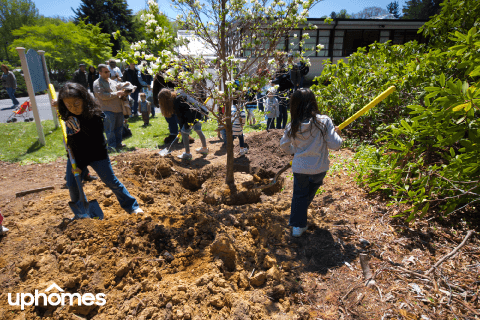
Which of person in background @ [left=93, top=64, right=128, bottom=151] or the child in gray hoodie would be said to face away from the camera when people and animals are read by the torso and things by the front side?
the child in gray hoodie

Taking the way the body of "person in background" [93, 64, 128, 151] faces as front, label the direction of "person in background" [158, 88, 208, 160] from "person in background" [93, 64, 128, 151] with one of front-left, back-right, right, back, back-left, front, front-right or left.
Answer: front

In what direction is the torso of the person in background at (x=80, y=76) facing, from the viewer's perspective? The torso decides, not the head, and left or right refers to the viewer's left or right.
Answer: facing the viewer and to the right of the viewer

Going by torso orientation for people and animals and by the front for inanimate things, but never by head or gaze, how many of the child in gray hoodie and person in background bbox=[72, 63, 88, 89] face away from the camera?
1

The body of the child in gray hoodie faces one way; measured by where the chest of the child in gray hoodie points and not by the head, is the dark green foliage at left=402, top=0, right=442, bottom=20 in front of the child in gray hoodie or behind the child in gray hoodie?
in front

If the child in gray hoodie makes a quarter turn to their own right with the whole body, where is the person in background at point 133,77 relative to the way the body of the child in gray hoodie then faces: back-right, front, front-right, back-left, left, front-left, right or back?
back-left

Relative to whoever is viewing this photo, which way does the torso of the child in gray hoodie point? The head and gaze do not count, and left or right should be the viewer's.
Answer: facing away from the viewer

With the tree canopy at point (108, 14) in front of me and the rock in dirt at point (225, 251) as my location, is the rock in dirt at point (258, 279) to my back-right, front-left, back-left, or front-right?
back-right

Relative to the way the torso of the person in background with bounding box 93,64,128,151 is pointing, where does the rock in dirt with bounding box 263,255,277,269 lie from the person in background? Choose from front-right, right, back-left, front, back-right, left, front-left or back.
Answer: front-right

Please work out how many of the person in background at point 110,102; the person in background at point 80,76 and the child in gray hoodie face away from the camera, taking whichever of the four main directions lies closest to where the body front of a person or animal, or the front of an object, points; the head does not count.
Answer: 1
